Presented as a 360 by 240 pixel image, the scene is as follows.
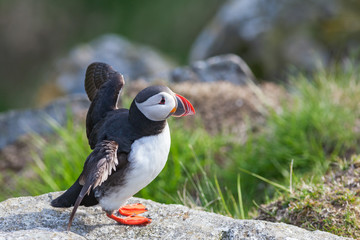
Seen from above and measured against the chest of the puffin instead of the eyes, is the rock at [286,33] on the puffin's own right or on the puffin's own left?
on the puffin's own left

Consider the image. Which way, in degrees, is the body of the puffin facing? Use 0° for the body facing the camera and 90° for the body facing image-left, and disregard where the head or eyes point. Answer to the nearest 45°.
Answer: approximately 270°

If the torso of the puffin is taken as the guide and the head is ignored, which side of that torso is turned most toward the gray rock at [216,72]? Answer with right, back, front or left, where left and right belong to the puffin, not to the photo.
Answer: left
